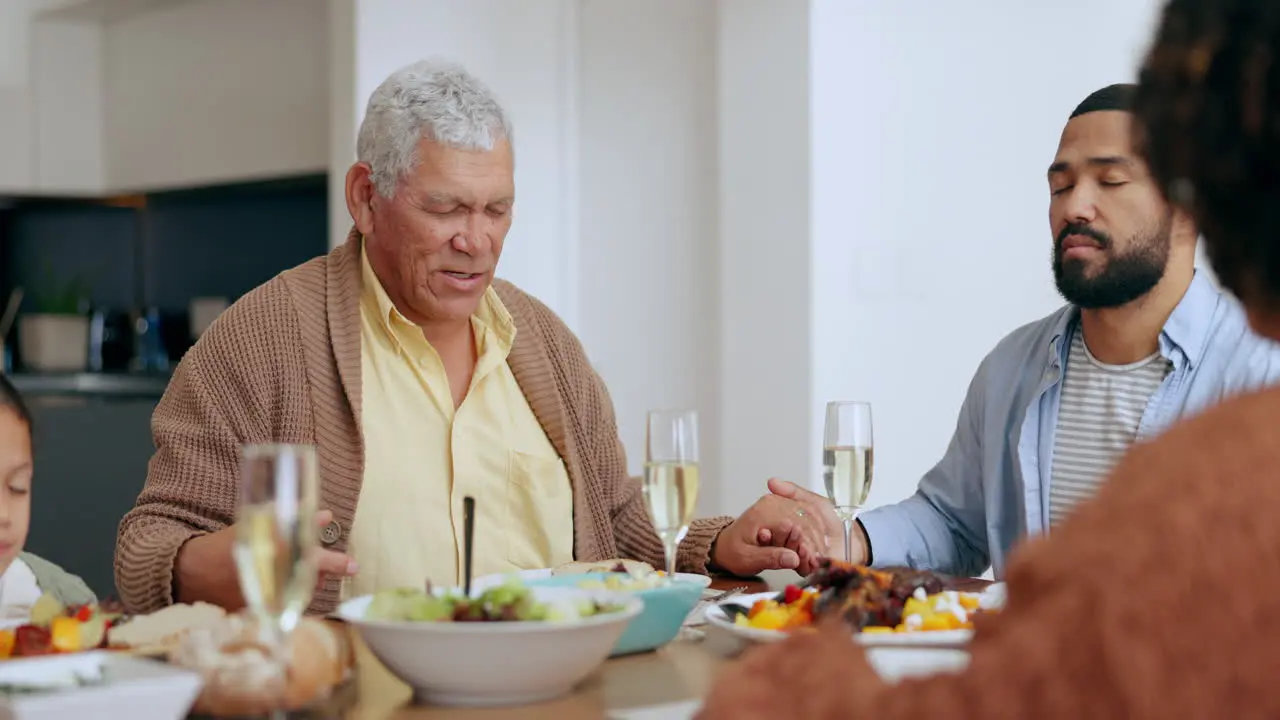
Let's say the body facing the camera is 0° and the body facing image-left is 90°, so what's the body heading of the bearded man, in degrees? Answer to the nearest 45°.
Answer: approximately 45°

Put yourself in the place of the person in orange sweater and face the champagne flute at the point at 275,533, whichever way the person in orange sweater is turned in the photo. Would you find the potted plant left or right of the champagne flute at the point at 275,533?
right

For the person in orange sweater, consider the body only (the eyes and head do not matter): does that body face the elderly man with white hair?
yes

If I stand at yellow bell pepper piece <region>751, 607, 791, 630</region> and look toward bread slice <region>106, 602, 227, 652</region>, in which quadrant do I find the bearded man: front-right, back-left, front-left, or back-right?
back-right

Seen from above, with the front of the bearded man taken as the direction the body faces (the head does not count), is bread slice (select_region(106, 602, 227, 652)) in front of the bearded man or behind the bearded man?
in front

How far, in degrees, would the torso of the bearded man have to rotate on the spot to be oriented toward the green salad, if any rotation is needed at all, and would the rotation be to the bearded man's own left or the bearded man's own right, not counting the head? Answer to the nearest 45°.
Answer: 0° — they already face it

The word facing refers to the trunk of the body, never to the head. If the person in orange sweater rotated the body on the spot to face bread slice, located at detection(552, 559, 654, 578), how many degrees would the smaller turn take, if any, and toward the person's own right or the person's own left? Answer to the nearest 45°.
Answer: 0° — they already face it

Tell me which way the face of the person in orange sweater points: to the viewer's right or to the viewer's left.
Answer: to the viewer's left

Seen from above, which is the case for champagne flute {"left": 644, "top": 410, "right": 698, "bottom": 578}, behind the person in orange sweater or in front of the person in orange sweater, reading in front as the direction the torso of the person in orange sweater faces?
in front

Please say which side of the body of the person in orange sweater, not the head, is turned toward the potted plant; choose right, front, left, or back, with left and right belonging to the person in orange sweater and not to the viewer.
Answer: front

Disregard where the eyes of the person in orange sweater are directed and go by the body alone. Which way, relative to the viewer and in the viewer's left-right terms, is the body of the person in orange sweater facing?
facing away from the viewer and to the left of the viewer

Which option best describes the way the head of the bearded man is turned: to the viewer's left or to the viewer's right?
to the viewer's left

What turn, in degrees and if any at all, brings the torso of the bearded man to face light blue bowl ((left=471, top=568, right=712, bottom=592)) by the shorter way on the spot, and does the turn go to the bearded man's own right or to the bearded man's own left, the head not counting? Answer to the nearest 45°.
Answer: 0° — they already face it
